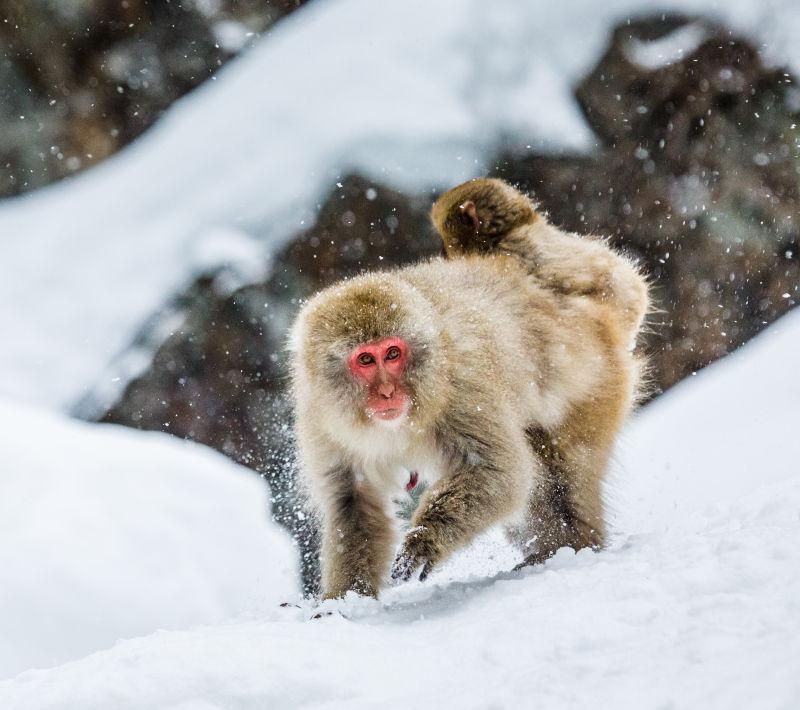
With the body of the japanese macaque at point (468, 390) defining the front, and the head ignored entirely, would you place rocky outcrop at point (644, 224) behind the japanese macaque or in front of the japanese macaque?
behind

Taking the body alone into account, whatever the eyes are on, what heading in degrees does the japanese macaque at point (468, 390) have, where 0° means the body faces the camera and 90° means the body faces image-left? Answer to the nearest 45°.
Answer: approximately 45°

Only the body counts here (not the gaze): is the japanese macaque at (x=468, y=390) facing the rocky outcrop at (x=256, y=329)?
no

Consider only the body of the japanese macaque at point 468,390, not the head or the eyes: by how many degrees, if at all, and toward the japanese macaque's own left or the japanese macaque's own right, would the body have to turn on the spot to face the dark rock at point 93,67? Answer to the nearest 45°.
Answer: approximately 90° to the japanese macaque's own right
